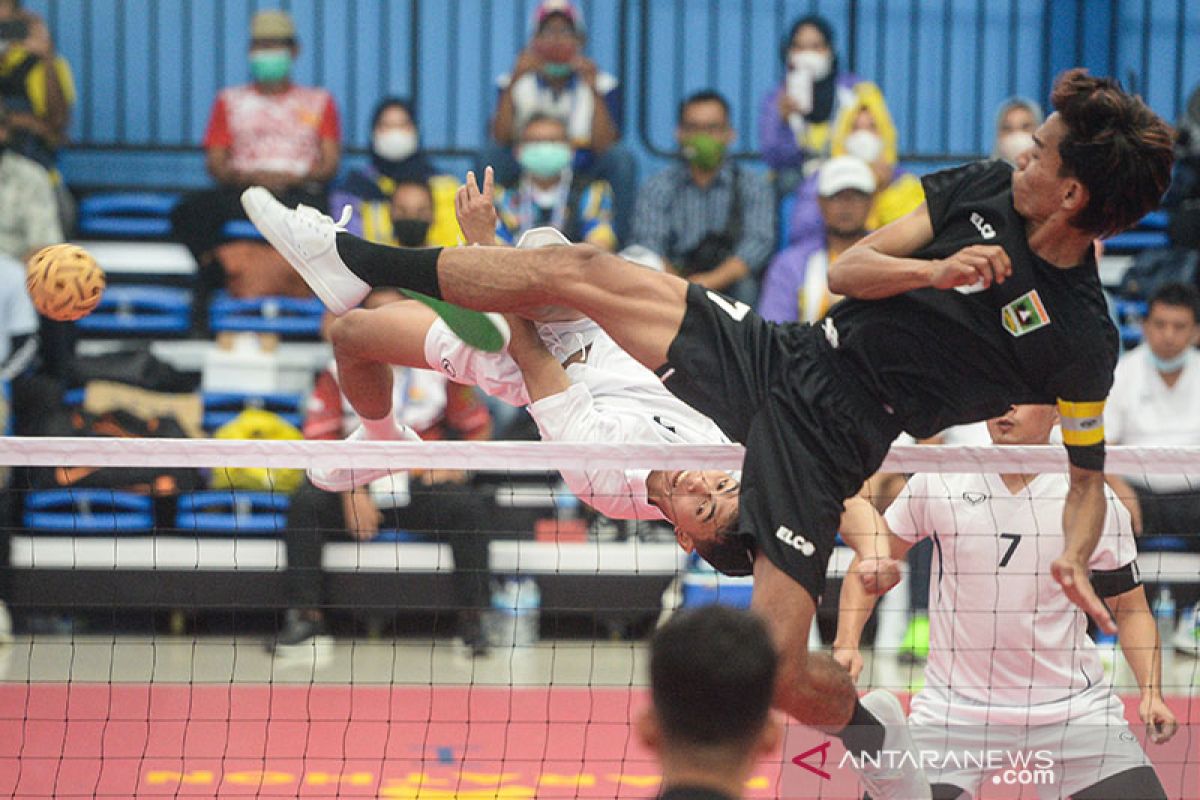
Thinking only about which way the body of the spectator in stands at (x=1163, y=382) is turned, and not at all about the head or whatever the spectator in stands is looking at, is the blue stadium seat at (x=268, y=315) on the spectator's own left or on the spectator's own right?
on the spectator's own right

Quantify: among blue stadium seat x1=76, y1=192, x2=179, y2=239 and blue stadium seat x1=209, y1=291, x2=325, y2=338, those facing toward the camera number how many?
2

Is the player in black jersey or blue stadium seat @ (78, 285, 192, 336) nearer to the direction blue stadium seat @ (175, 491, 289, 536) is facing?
the player in black jersey

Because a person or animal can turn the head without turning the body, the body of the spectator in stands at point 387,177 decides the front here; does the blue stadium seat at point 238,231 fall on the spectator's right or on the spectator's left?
on the spectator's right

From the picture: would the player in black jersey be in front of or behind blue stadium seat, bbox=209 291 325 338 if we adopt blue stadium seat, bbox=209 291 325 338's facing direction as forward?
in front
